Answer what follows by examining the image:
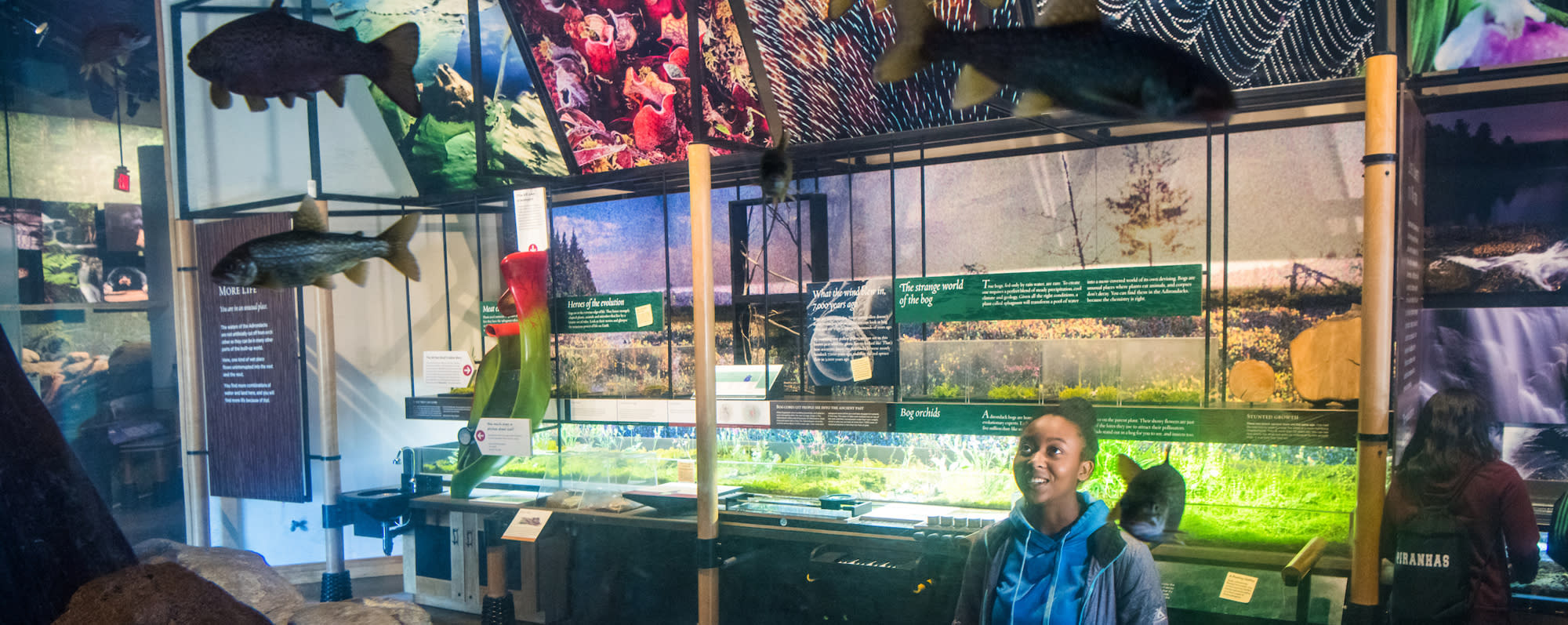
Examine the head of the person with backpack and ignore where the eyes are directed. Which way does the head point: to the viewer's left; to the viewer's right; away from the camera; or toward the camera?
away from the camera

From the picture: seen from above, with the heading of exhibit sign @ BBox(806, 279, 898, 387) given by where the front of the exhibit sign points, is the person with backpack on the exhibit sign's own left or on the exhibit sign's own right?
on the exhibit sign's own left

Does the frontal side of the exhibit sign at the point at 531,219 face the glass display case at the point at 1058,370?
no

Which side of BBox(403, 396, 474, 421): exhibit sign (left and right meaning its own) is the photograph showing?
front

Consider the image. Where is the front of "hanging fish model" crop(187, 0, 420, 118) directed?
to the viewer's left

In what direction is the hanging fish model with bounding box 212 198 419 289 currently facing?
to the viewer's left

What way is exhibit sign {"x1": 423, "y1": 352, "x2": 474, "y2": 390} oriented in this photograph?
toward the camera

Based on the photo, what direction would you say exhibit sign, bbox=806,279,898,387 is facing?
toward the camera

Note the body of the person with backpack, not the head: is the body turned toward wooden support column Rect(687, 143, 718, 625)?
no

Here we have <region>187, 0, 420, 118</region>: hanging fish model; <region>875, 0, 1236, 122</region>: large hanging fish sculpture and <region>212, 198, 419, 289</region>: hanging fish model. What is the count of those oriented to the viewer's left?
2

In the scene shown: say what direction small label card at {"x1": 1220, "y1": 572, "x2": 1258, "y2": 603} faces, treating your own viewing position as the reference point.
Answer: facing the viewer

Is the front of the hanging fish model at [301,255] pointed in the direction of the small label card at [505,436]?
no

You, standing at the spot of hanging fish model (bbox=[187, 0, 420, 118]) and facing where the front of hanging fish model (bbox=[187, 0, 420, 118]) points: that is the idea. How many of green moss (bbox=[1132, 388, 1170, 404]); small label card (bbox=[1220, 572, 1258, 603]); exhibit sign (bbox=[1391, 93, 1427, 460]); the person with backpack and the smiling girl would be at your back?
5

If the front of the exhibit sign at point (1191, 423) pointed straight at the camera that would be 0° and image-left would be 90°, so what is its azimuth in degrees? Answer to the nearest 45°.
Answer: approximately 0°

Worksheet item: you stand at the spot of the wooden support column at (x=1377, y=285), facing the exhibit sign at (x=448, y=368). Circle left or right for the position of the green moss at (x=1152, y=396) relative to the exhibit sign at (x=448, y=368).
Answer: right
